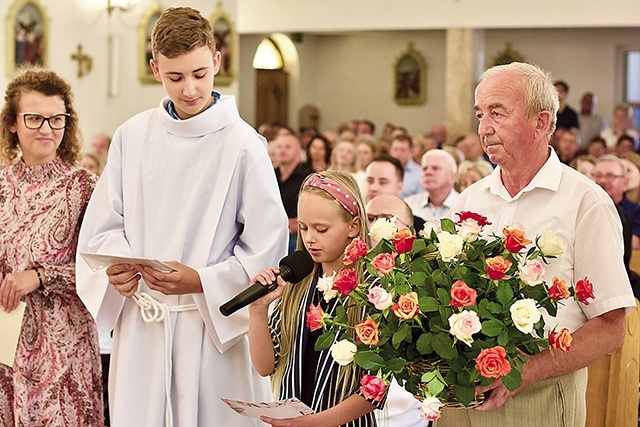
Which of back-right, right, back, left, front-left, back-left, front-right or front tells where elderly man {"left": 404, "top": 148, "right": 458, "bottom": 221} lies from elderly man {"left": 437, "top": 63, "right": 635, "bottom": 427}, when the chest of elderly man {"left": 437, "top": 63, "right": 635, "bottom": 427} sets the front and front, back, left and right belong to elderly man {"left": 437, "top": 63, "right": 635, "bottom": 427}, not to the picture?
back-right

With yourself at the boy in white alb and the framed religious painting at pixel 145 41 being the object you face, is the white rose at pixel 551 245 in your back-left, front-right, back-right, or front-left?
back-right

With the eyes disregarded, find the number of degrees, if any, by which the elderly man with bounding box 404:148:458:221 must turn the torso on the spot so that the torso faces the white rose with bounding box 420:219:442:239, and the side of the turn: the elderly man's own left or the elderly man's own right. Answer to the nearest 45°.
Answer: approximately 45° to the elderly man's own left

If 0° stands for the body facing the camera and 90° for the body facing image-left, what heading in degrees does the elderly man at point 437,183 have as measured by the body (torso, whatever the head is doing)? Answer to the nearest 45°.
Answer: approximately 45°

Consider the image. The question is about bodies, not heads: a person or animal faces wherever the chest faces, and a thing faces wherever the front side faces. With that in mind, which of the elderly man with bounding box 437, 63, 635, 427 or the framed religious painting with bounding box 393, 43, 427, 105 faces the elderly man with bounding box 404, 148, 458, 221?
the framed religious painting

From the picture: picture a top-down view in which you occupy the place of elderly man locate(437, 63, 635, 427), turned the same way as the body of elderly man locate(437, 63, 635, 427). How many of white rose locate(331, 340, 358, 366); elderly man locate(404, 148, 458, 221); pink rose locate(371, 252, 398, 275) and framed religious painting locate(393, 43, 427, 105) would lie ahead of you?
2

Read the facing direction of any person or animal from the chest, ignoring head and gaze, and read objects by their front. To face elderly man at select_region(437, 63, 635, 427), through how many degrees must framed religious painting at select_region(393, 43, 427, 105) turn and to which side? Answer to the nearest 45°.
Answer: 0° — it already faces them

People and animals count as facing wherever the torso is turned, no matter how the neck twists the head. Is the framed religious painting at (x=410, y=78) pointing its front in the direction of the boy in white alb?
yes
